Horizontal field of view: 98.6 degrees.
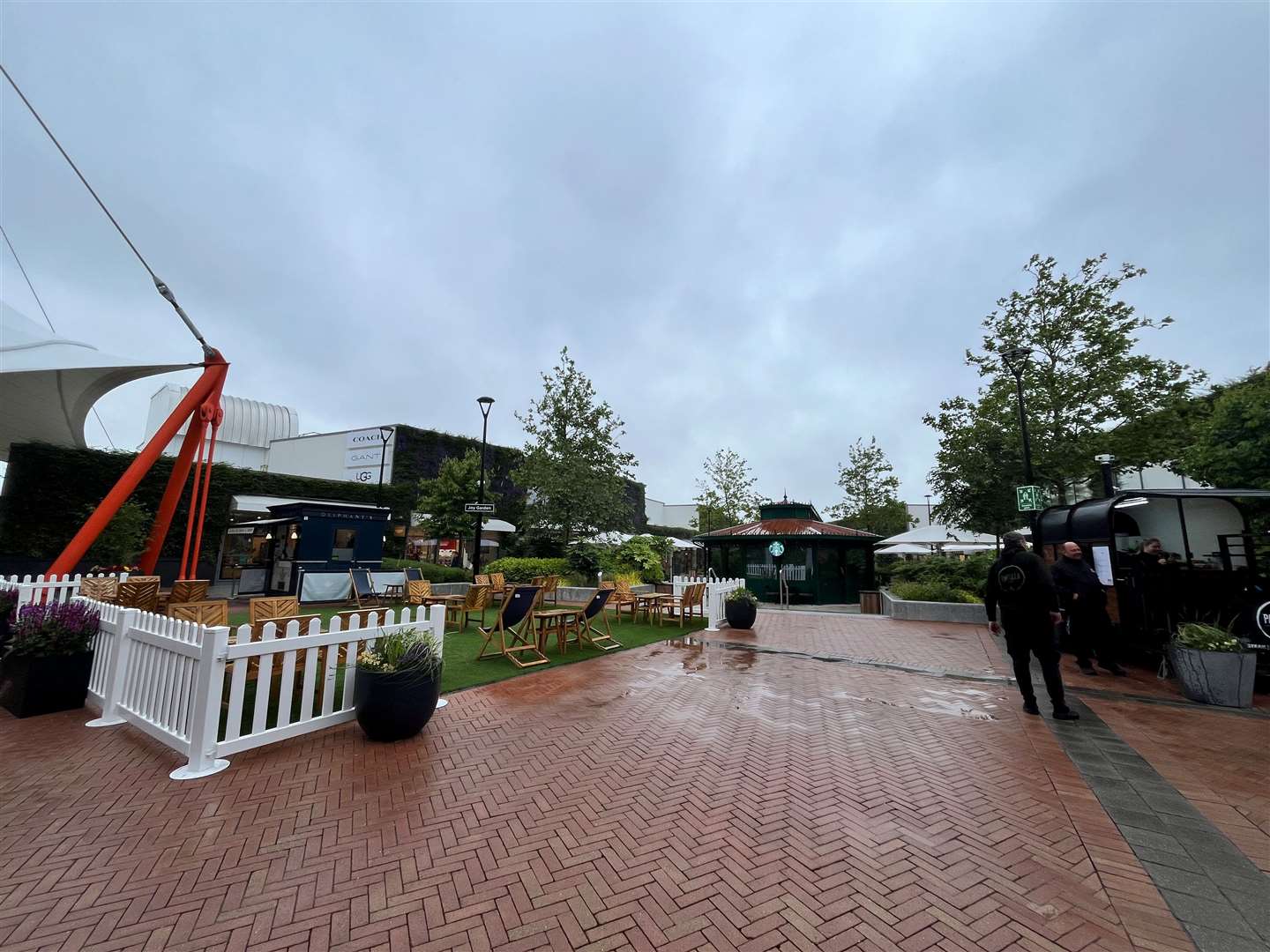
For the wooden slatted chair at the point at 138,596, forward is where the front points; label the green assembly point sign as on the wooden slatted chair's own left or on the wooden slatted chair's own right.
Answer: on the wooden slatted chair's own right

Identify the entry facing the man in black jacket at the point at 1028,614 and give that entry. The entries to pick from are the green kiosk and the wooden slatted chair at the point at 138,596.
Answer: the green kiosk

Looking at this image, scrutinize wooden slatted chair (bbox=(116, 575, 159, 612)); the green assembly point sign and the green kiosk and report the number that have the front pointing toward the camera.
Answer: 2

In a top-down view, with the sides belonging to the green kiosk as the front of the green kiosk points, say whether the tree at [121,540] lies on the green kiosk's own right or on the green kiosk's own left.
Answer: on the green kiosk's own right

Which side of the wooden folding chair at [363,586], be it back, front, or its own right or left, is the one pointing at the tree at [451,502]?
left

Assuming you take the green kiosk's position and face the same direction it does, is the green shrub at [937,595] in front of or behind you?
in front

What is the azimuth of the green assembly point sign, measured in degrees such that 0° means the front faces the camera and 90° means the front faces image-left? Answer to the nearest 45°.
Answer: approximately 0°

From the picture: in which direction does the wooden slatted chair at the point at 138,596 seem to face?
away from the camera

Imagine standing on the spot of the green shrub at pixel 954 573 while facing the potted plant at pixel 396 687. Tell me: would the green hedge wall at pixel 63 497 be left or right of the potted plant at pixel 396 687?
right

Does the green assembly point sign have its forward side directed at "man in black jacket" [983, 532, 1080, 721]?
yes

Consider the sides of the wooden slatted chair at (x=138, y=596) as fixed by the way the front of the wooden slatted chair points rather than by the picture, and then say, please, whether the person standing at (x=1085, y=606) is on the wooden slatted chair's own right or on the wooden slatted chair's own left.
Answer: on the wooden slatted chair's own right

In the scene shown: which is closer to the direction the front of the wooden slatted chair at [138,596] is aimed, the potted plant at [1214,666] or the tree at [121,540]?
the tree

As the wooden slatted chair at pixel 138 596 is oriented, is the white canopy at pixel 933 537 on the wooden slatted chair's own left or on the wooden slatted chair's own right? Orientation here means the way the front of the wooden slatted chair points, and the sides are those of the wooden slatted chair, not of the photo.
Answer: on the wooden slatted chair's own right
